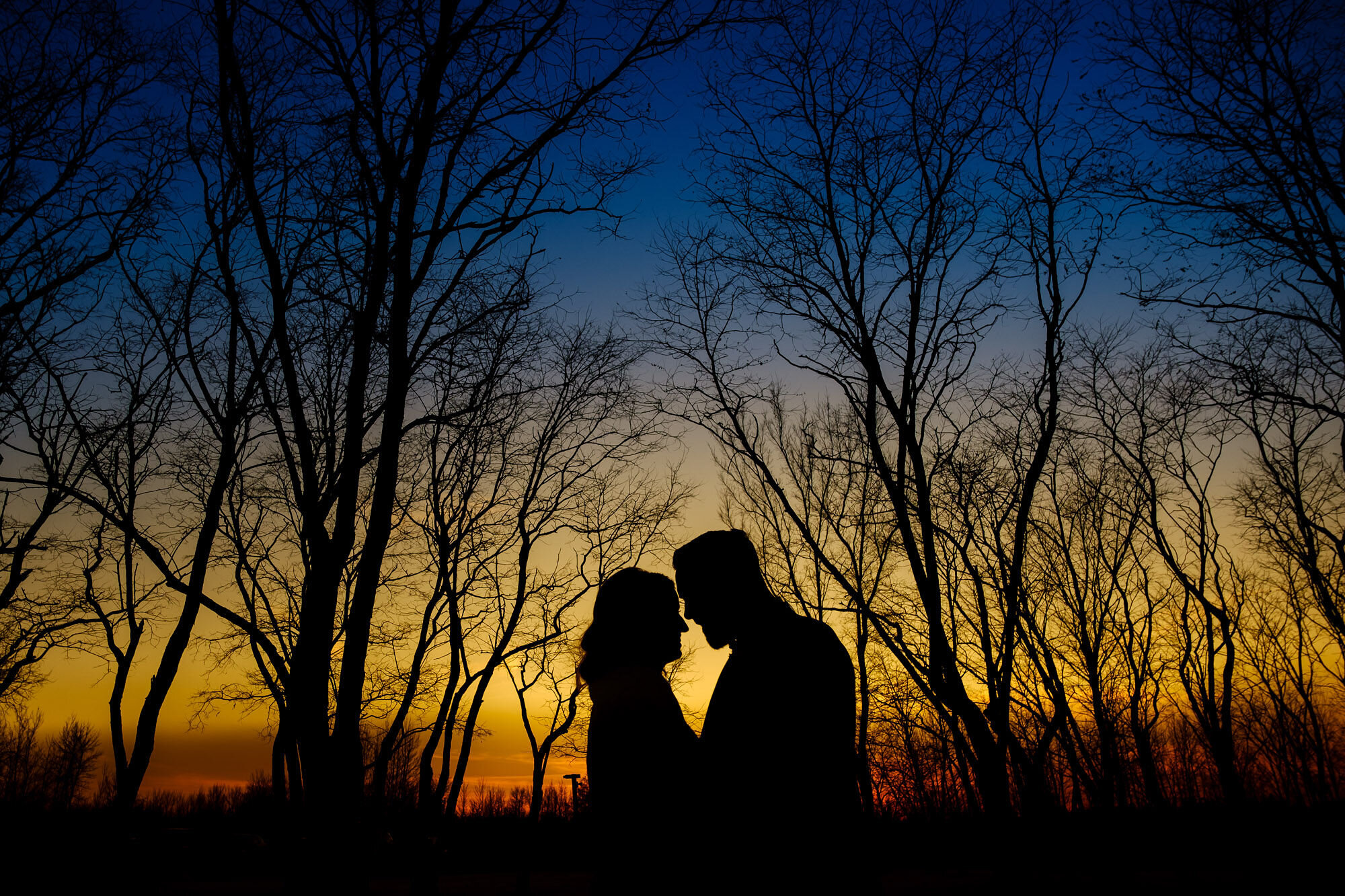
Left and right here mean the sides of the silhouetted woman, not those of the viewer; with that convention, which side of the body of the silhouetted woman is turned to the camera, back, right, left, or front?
right

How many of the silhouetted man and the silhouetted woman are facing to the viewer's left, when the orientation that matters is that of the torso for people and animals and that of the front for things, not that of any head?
1

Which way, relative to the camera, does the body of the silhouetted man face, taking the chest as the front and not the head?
to the viewer's left

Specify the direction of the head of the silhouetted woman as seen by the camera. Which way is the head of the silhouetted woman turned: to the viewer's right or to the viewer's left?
to the viewer's right

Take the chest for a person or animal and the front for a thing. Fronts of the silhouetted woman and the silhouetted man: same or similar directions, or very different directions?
very different directions

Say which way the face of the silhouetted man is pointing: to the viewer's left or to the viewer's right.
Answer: to the viewer's left

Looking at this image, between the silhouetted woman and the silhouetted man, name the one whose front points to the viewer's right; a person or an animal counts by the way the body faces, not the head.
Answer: the silhouetted woman
